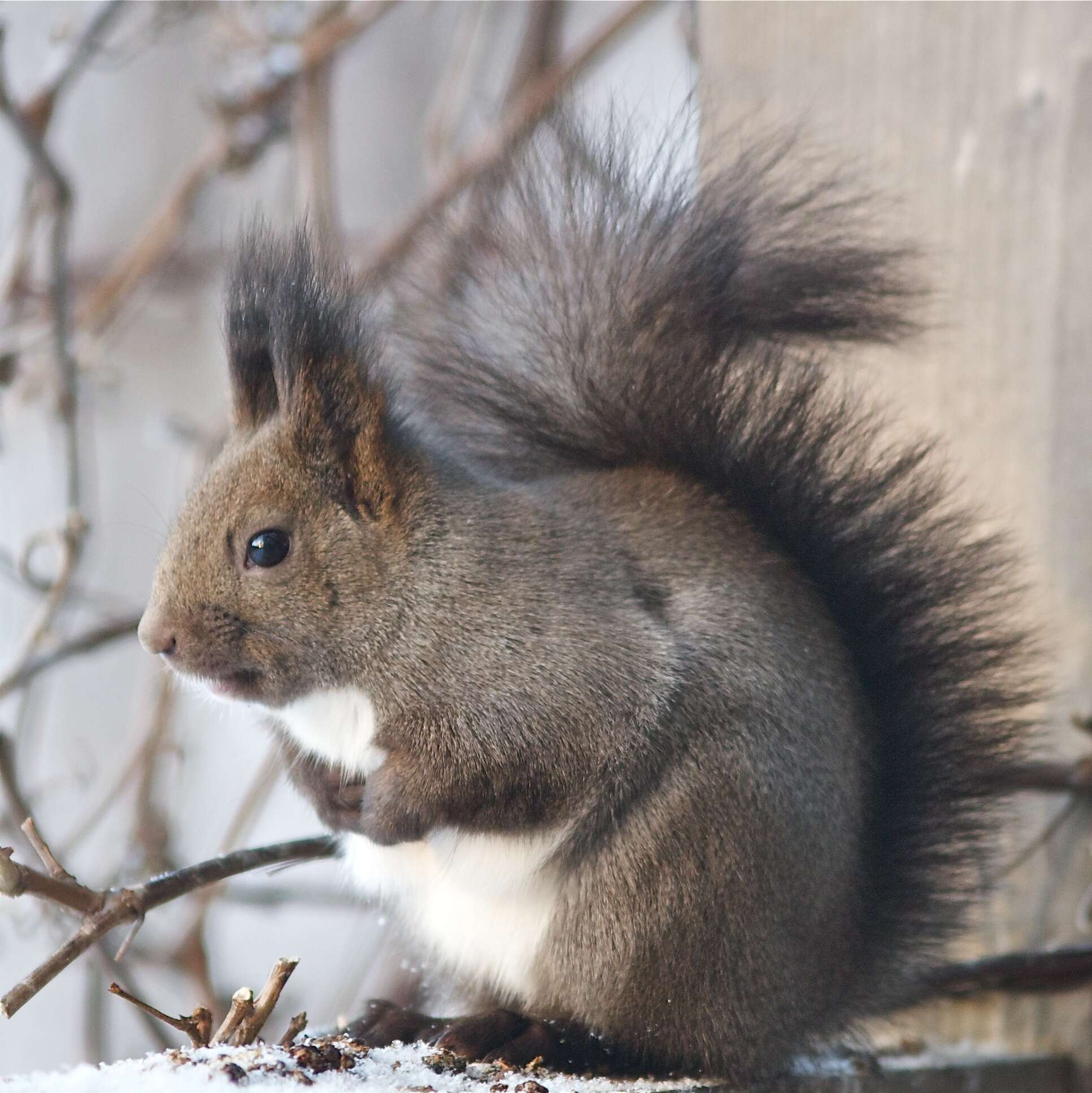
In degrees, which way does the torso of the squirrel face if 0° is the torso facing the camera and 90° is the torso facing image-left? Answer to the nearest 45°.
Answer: approximately 90°

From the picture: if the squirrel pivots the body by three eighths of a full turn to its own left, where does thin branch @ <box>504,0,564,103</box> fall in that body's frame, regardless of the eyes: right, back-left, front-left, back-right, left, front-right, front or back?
back-left

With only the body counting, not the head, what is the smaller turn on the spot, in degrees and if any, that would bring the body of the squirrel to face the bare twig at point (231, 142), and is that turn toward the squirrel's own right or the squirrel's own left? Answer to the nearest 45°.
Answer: approximately 45° to the squirrel's own right

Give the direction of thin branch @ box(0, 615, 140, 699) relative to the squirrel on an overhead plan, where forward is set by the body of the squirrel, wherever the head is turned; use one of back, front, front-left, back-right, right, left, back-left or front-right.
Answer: front-right

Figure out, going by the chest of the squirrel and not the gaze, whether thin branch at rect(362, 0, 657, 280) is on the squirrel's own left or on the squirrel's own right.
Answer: on the squirrel's own right

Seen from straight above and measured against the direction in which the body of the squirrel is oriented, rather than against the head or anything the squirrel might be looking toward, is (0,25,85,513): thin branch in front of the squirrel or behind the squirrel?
in front

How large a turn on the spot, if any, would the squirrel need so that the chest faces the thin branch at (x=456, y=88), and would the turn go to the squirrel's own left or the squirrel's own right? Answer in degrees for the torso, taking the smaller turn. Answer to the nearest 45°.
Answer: approximately 90° to the squirrel's own right
